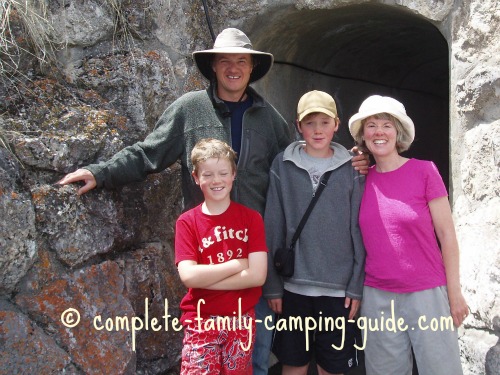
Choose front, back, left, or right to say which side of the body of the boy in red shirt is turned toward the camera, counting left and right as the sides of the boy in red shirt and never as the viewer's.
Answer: front

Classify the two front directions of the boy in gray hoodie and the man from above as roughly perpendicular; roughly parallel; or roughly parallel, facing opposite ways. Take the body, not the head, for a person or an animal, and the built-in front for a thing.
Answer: roughly parallel

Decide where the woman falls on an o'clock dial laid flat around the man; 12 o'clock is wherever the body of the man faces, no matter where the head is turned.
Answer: The woman is roughly at 10 o'clock from the man.

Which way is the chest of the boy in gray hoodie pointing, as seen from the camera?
toward the camera

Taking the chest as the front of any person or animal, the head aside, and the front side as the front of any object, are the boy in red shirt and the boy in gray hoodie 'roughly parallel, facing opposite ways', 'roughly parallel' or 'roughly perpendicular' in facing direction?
roughly parallel

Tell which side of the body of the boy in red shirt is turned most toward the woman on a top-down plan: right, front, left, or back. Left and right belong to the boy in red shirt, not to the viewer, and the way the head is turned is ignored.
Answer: left
